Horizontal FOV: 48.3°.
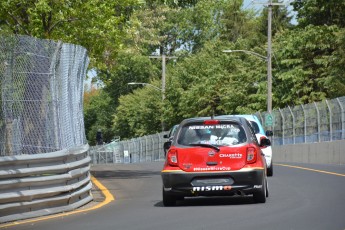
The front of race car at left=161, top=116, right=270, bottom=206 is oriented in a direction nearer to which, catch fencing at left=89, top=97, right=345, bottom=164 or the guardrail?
the catch fencing

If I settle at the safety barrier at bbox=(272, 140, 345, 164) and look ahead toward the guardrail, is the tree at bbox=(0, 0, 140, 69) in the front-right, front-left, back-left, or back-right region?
front-right

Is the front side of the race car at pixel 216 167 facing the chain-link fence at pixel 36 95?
no

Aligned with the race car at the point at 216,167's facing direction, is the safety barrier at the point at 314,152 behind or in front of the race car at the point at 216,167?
in front

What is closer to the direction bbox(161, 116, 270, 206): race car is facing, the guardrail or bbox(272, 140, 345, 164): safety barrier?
the safety barrier

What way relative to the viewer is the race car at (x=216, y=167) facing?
away from the camera

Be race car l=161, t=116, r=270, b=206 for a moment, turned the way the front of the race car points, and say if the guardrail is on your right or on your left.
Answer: on your left

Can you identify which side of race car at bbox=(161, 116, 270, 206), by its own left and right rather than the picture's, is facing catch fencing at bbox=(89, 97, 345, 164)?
front

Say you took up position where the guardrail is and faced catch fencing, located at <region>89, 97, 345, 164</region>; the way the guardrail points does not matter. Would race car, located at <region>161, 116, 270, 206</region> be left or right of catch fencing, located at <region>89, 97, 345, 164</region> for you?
right
